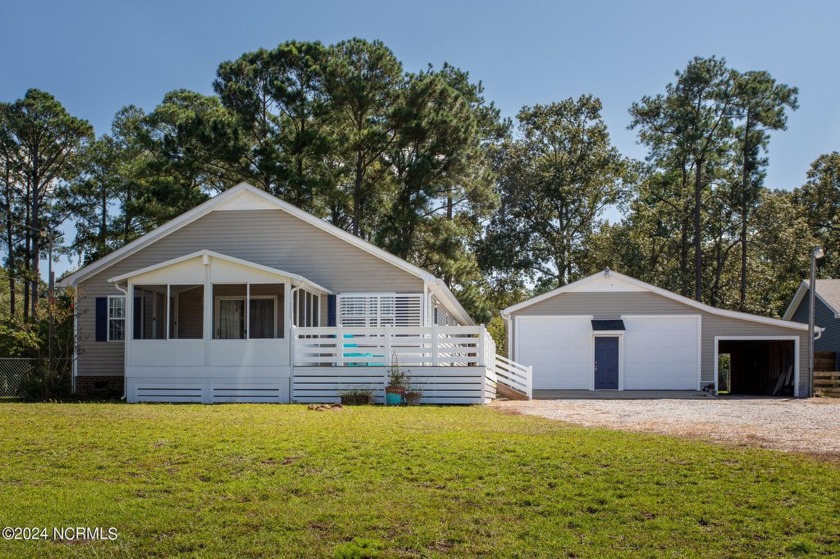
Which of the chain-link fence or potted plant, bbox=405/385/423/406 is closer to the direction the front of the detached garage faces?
the potted plant

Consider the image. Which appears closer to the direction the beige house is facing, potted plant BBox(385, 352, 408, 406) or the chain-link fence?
the potted plant

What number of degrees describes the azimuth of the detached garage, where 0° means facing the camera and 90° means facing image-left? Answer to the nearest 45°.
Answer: approximately 0°

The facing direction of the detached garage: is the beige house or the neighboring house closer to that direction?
the beige house

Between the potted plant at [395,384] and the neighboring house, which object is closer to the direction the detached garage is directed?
the potted plant

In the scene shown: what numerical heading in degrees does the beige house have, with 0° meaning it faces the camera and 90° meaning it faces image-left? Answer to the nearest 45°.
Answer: approximately 0°

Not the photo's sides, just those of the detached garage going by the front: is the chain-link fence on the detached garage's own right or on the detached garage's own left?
on the detached garage's own right

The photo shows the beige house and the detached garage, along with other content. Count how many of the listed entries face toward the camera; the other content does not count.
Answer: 2
